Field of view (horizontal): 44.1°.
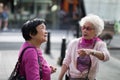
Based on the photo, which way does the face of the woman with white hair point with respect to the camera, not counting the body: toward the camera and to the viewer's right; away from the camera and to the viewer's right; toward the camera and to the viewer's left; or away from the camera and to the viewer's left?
toward the camera and to the viewer's left

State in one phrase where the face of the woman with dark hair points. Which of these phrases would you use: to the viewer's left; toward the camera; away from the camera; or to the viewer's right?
to the viewer's right

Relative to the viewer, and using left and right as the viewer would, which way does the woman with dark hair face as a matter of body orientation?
facing to the right of the viewer
